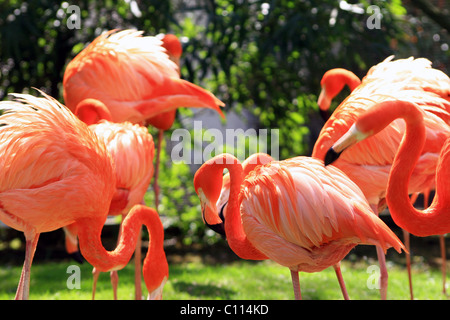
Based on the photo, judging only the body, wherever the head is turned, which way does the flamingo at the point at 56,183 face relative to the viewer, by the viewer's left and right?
facing to the right of the viewer

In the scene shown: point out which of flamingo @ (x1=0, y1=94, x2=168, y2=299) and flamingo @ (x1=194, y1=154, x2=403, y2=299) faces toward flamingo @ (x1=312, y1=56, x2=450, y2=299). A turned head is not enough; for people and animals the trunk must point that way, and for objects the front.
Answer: flamingo @ (x1=0, y1=94, x2=168, y2=299)

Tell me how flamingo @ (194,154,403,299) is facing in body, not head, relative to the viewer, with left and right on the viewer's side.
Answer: facing to the left of the viewer

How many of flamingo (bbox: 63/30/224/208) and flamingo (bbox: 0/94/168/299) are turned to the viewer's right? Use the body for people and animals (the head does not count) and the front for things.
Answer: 1

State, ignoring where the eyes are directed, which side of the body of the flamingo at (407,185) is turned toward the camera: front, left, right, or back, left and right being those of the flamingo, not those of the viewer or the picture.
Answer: left

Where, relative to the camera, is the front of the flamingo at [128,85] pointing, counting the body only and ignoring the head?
to the viewer's left
